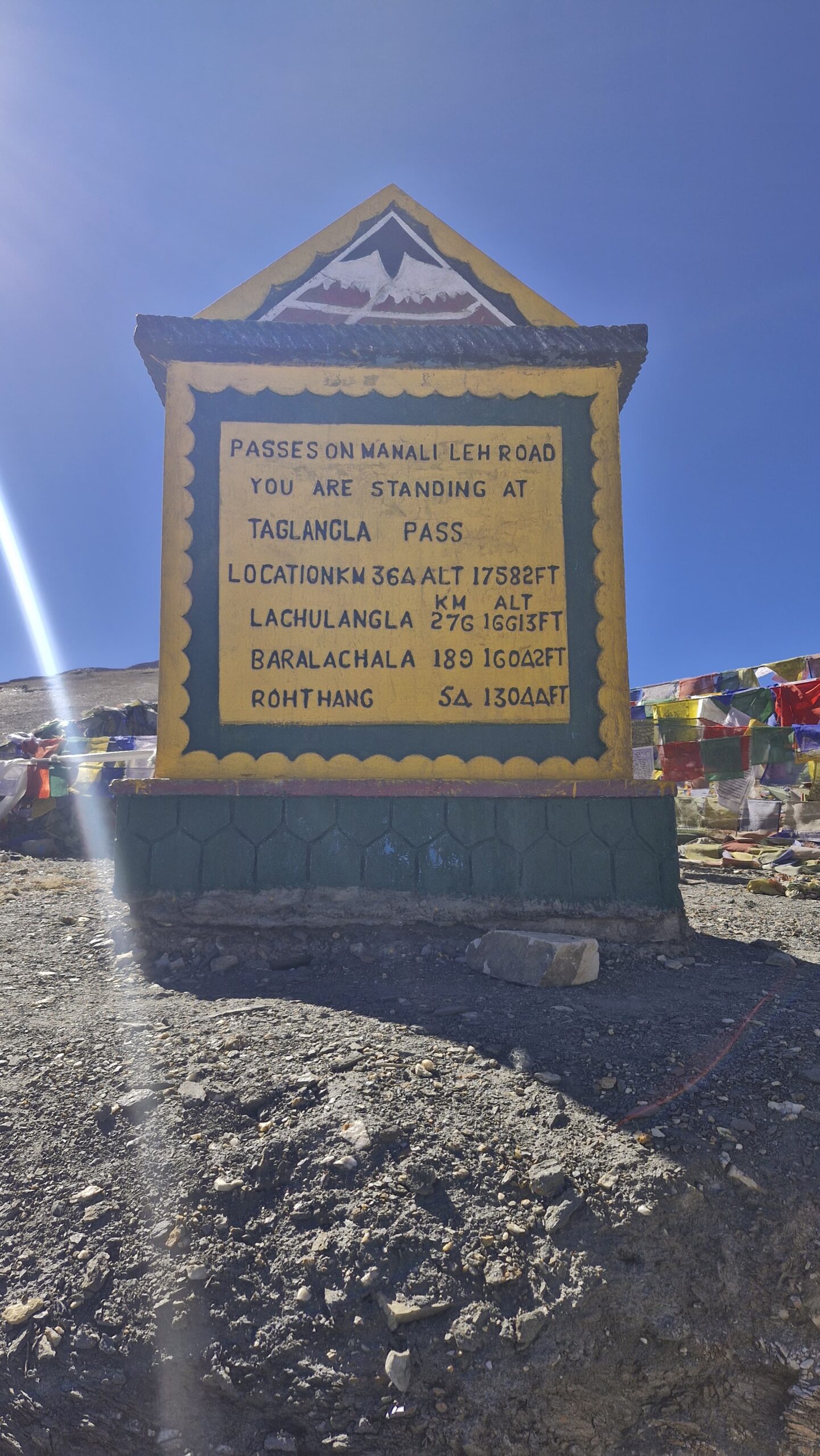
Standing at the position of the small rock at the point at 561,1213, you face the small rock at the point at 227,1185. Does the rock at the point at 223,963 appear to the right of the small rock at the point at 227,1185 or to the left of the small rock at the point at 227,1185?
right

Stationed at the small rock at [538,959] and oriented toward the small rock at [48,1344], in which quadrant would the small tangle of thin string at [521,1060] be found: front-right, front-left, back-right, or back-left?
front-left

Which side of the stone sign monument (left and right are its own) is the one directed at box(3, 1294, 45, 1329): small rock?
front

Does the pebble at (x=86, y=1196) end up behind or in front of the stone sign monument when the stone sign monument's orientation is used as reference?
in front

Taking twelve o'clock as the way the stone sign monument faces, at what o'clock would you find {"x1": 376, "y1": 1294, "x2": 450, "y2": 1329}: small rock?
The small rock is roughly at 12 o'clock from the stone sign monument.

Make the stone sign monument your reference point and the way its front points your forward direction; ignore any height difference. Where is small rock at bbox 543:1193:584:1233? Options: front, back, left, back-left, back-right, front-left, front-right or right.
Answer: front

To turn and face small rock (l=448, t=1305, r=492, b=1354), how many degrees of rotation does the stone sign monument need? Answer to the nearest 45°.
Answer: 0° — it already faces it

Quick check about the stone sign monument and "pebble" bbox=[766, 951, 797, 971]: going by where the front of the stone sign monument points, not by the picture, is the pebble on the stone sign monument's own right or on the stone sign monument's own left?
on the stone sign monument's own left

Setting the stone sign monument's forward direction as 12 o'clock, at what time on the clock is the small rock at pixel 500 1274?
The small rock is roughly at 12 o'clock from the stone sign monument.

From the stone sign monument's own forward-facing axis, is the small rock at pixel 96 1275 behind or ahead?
ahead

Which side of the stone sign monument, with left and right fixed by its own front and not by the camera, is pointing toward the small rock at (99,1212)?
front

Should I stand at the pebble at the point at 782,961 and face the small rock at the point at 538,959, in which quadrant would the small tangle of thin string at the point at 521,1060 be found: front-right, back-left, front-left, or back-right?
front-left

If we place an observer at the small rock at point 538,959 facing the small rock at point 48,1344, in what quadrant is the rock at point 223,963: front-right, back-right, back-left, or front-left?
front-right

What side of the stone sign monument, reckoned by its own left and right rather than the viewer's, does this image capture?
front

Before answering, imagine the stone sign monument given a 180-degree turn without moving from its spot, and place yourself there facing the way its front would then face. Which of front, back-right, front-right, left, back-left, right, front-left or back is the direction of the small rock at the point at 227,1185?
back

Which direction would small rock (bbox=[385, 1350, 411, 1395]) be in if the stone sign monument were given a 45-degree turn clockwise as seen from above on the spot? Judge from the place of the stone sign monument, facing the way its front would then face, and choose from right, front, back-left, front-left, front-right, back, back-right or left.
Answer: front-left
